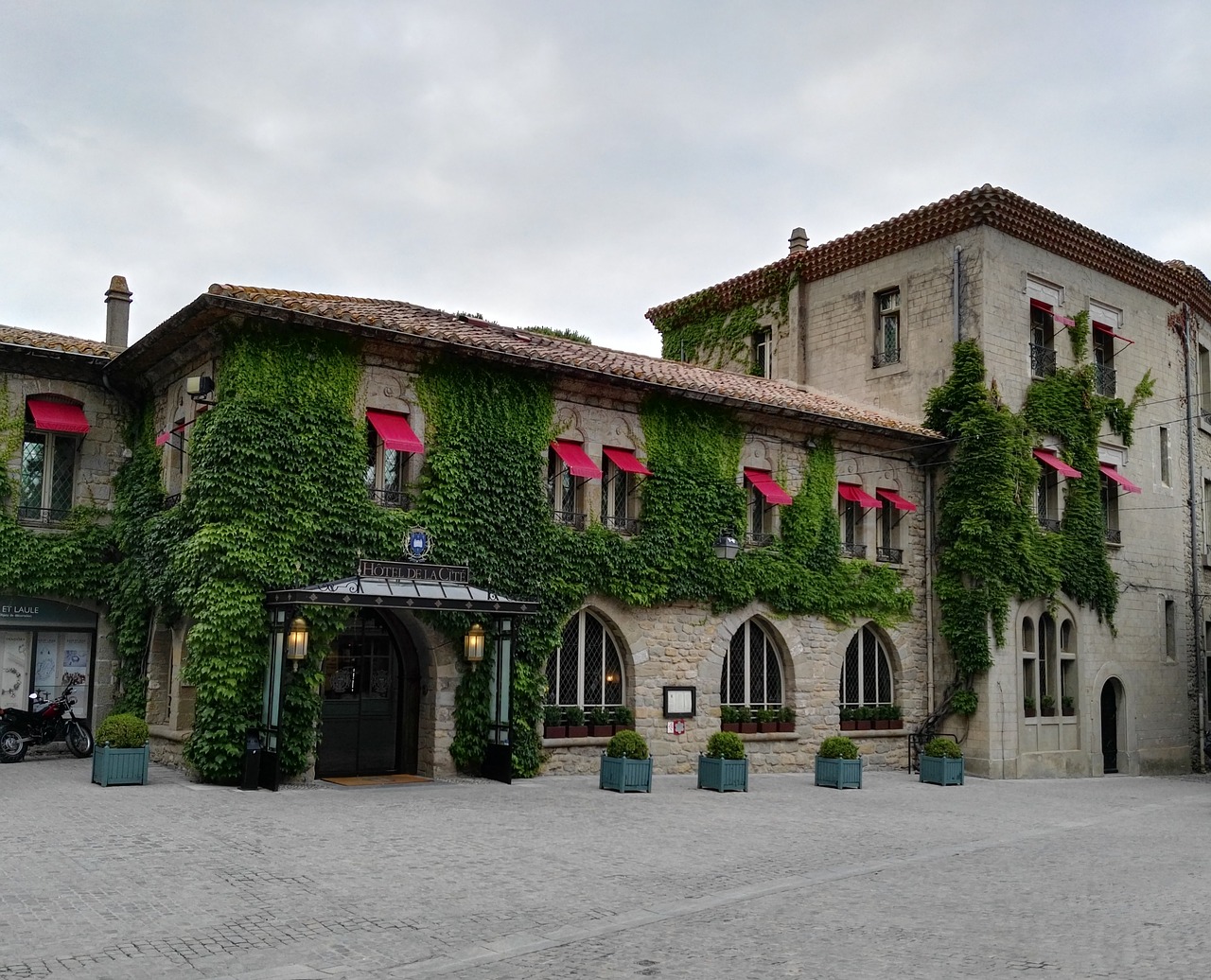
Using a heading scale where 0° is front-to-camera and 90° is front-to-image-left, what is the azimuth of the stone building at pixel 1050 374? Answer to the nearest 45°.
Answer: approximately 315°

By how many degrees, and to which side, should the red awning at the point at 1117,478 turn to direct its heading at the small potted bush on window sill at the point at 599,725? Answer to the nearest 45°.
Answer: approximately 90° to its right

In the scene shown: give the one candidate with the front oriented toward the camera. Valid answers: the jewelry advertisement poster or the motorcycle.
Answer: the jewelry advertisement poster

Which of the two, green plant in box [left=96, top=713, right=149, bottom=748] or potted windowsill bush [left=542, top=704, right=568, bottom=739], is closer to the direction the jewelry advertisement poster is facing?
the green plant in box

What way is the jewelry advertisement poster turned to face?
toward the camera

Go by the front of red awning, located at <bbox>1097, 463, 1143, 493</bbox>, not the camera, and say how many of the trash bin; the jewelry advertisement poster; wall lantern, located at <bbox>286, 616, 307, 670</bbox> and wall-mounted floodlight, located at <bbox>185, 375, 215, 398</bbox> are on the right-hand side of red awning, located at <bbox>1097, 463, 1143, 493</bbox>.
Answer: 4

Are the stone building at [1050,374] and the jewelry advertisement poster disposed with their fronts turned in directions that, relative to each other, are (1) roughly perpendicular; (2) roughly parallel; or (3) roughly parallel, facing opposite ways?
roughly parallel
